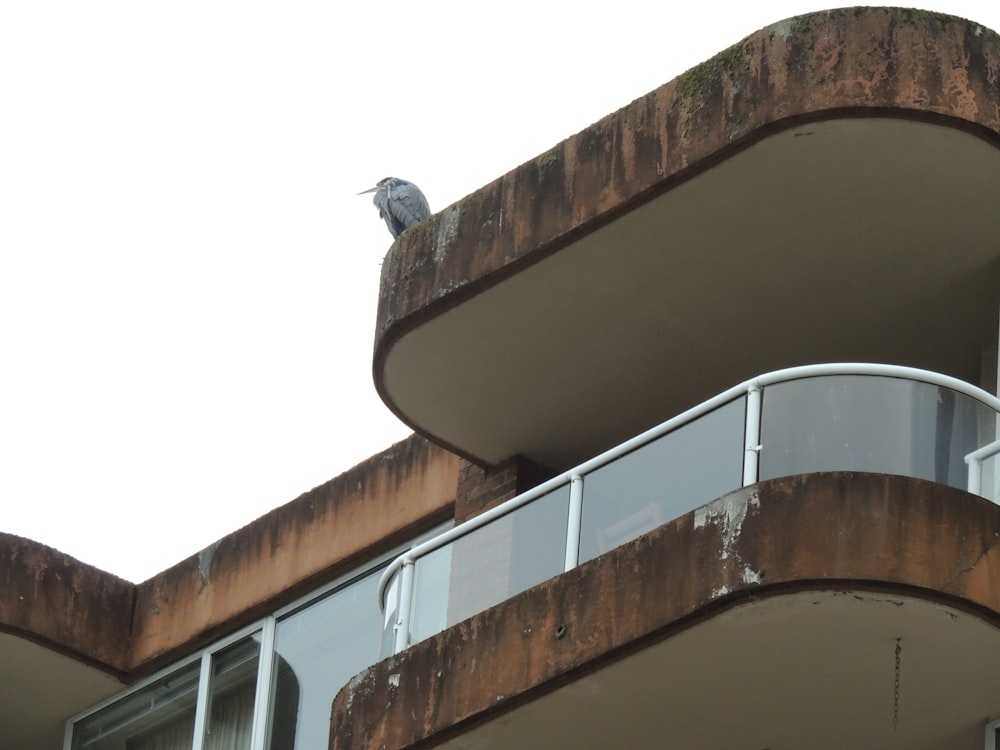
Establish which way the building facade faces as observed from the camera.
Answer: facing the viewer and to the left of the viewer
